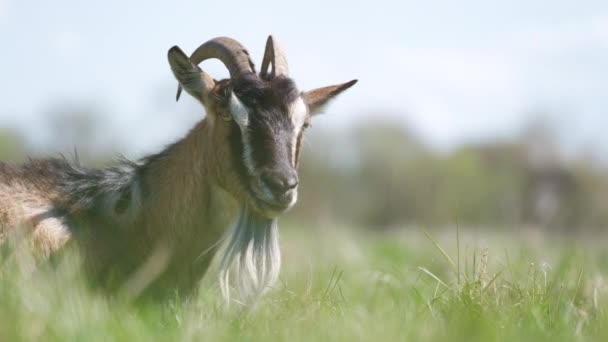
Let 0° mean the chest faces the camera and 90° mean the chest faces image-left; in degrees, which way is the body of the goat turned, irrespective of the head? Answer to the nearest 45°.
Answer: approximately 315°
